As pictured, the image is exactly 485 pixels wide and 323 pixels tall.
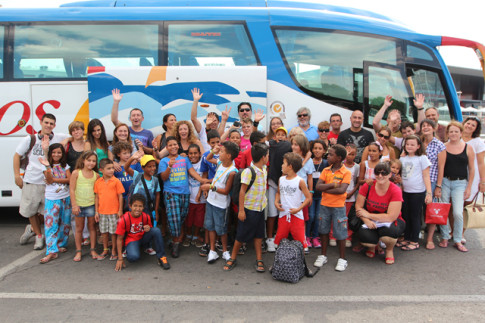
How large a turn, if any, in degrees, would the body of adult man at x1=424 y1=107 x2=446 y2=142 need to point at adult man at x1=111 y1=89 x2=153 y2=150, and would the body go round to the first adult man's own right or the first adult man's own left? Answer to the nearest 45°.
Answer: approximately 45° to the first adult man's own right

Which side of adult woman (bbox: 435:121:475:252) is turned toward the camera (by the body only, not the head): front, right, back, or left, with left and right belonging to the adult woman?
front

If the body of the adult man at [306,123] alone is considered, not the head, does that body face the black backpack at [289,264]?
yes

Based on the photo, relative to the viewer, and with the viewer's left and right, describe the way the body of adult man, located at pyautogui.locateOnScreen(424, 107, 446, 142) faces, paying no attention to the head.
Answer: facing the viewer

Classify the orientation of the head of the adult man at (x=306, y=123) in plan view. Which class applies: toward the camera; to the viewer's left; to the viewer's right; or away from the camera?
toward the camera

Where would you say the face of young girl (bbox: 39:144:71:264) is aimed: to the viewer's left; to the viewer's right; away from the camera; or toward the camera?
toward the camera

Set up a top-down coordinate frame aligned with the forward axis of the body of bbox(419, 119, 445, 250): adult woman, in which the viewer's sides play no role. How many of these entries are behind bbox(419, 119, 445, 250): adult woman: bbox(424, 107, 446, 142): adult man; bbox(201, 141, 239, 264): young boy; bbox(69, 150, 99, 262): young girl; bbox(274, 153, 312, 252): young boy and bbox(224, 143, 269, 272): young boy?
1

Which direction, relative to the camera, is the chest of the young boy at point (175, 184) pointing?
toward the camera

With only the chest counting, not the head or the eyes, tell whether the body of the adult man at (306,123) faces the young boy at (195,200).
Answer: no

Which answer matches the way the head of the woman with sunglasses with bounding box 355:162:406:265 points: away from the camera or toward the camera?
toward the camera

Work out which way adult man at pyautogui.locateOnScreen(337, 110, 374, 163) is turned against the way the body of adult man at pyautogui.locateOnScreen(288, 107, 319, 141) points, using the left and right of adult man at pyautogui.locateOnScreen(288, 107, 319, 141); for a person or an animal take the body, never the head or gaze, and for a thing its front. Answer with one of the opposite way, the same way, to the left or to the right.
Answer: the same way

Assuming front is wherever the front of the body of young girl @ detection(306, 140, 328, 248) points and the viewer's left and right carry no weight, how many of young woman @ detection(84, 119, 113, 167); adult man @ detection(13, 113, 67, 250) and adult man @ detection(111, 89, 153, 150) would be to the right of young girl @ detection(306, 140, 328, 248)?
3

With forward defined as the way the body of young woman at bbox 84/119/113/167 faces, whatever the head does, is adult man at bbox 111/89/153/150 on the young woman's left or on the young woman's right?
on the young woman's left

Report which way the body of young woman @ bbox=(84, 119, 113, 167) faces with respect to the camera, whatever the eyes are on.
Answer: toward the camera

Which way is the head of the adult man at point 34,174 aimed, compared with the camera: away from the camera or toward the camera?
toward the camera

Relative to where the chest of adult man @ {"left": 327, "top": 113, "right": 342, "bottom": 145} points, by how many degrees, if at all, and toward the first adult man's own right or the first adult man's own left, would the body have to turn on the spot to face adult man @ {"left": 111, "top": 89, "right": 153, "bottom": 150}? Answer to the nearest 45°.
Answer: approximately 90° to the first adult man's own right
